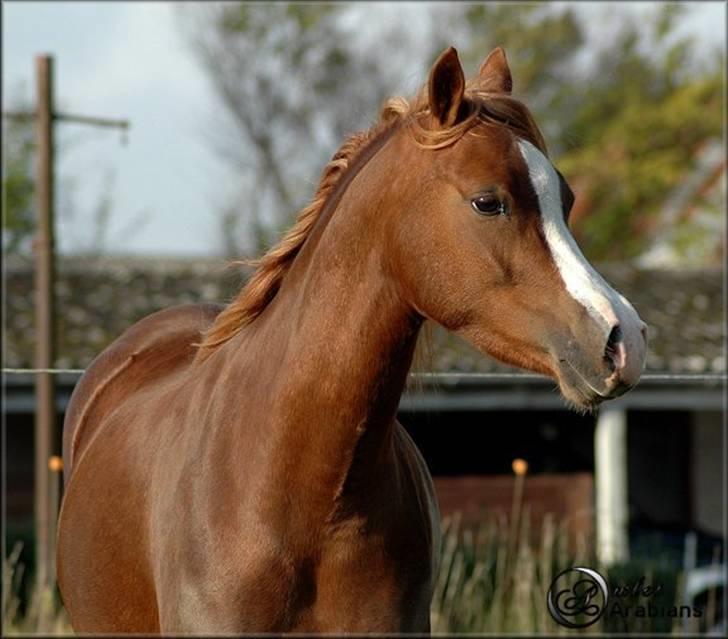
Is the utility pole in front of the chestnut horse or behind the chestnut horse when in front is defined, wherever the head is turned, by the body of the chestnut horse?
behind

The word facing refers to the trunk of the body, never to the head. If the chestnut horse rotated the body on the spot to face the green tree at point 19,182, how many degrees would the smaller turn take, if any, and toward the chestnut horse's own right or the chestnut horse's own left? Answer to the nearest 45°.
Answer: approximately 135° to the chestnut horse's own left

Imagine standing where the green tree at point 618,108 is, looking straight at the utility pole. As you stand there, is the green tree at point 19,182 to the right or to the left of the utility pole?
right

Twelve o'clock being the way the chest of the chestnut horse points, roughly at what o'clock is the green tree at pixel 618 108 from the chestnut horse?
The green tree is roughly at 8 o'clock from the chestnut horse.

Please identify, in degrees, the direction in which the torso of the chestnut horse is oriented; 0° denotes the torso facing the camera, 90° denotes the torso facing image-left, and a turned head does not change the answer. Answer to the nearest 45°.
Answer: approximately 315°
